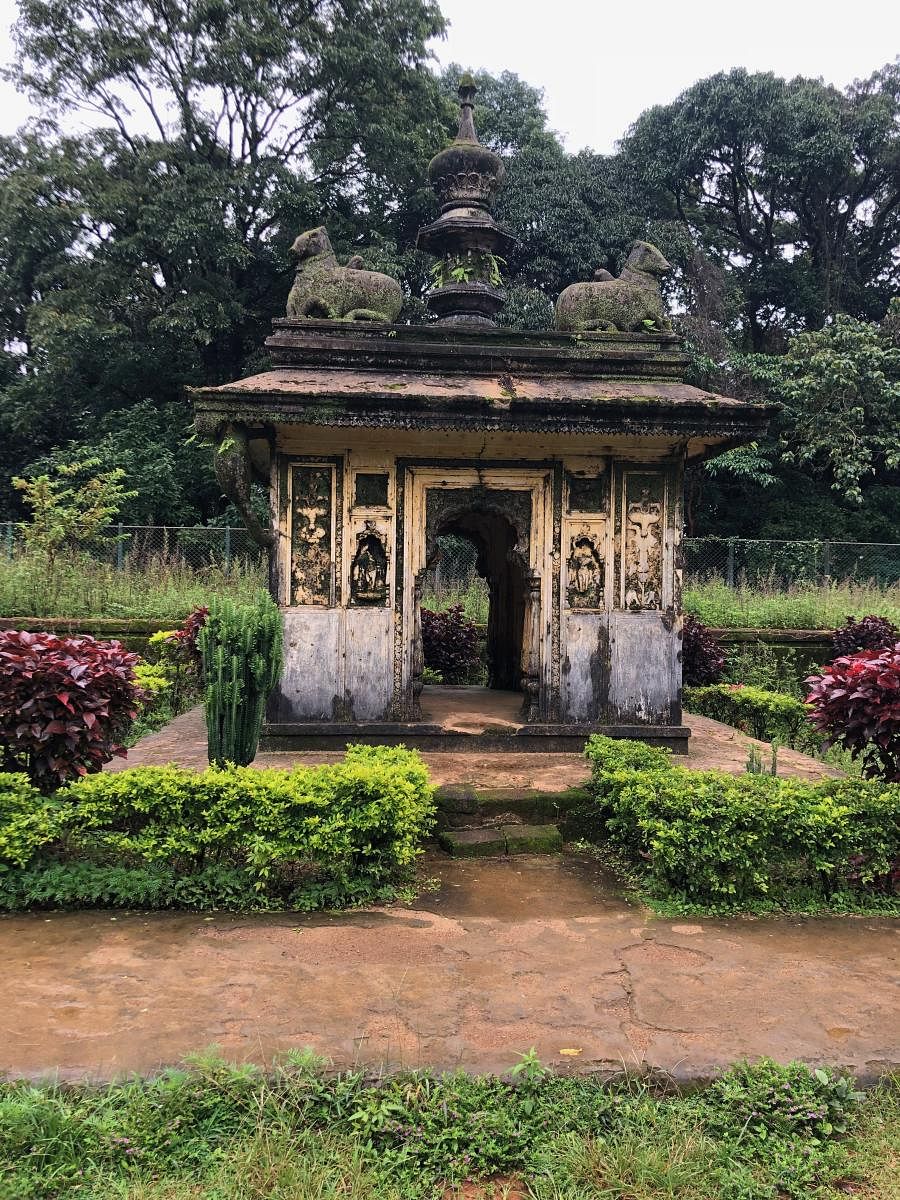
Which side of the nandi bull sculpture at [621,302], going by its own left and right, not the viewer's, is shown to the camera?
right

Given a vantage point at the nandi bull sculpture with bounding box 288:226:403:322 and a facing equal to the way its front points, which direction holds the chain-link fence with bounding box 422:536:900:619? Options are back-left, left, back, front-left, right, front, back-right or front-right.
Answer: back-right

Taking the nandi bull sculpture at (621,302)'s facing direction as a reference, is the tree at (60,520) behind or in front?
behind

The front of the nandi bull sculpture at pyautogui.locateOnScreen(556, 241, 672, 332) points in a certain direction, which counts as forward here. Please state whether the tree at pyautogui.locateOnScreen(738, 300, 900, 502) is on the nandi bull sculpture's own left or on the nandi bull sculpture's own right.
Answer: on the nandi bull sculpture's own left

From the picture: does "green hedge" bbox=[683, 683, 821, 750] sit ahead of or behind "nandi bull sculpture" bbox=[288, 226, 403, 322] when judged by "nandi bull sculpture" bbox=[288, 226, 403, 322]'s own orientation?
behind

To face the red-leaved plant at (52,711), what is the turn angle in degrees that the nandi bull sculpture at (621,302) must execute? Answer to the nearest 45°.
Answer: approximately 135° to its right

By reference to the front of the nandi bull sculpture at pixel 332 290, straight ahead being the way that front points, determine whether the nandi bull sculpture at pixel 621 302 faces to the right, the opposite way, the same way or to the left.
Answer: the opposite way

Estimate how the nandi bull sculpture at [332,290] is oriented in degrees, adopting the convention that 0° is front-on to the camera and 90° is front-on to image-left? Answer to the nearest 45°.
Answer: approximately 90°

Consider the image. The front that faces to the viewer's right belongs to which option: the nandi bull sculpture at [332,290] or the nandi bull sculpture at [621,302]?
the nandi bull sculpture at [621,302]

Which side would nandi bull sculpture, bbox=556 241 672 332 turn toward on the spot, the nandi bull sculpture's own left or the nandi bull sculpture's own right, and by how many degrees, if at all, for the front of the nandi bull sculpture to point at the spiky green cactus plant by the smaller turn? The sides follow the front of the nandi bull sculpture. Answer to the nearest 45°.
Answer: approximately 135° to the nandi bull sculpture's own right
